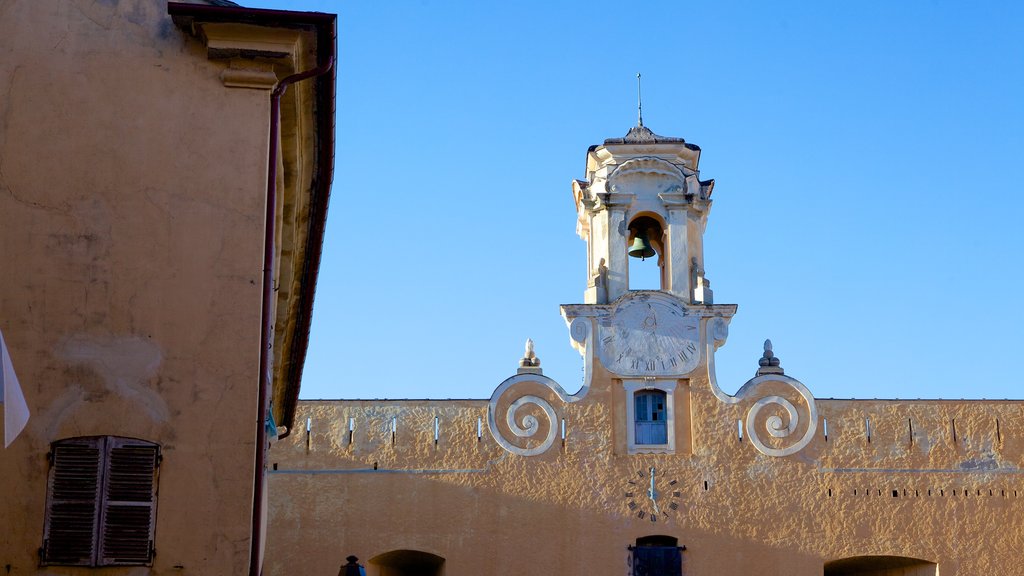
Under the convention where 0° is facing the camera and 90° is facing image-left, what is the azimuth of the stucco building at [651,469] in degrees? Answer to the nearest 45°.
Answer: approximately 0°

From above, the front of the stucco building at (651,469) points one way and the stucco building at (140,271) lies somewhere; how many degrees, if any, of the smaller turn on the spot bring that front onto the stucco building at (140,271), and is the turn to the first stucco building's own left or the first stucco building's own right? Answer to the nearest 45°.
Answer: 0° — it already faces it
